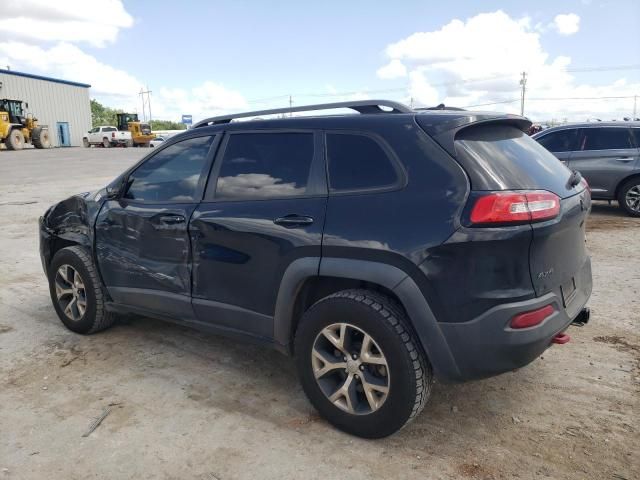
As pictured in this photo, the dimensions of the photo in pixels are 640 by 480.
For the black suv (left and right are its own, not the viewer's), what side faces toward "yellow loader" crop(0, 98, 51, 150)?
front

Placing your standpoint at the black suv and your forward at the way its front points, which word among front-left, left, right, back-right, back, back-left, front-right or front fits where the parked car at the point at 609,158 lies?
right

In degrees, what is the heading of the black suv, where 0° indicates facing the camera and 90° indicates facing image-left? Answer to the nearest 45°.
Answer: approximately 135°

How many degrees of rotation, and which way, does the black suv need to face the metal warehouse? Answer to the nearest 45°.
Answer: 0° — it already faces it
